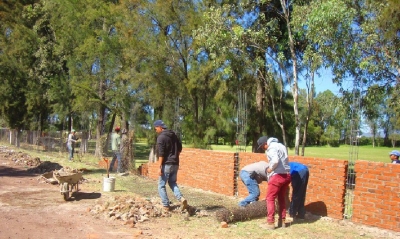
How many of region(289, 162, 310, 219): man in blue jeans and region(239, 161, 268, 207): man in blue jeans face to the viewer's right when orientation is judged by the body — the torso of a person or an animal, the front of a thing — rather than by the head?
1

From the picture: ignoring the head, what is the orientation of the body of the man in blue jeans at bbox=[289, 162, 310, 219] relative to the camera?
to the viewer's left

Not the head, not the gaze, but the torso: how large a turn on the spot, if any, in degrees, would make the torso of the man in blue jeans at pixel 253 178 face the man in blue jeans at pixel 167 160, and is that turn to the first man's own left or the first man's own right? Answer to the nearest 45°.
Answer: approximately 180°

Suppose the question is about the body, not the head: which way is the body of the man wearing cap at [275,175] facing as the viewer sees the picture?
to the viewer's left

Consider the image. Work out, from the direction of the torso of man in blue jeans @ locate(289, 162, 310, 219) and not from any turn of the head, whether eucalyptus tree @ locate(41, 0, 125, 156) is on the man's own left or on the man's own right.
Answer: on the man's own right

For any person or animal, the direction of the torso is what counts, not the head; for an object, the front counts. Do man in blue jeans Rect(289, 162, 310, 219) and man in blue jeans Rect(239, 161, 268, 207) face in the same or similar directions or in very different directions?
very different directions

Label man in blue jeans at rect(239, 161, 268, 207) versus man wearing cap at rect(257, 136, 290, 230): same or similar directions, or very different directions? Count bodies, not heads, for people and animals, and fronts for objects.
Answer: very different directions

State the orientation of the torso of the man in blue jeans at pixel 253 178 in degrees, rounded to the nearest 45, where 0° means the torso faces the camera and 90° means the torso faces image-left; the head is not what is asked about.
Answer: approximately 270°

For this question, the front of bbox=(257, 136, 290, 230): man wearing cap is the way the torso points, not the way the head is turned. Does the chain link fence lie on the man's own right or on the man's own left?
on the man's own right

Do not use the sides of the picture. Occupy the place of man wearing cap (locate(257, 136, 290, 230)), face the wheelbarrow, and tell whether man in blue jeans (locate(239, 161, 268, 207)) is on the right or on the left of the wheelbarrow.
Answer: right
